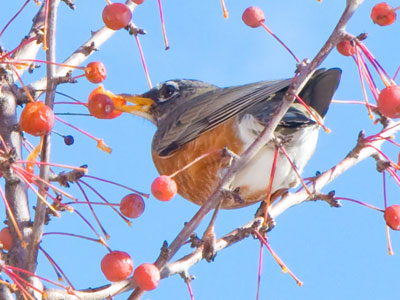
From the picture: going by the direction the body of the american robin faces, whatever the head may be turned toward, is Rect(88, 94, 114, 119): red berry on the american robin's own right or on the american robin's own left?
on the american robin's own left

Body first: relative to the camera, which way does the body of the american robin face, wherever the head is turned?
to the viewer's left

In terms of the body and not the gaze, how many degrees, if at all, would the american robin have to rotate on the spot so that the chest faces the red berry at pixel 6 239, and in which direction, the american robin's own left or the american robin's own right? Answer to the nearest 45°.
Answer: approximately 45° to the american robin's own left
